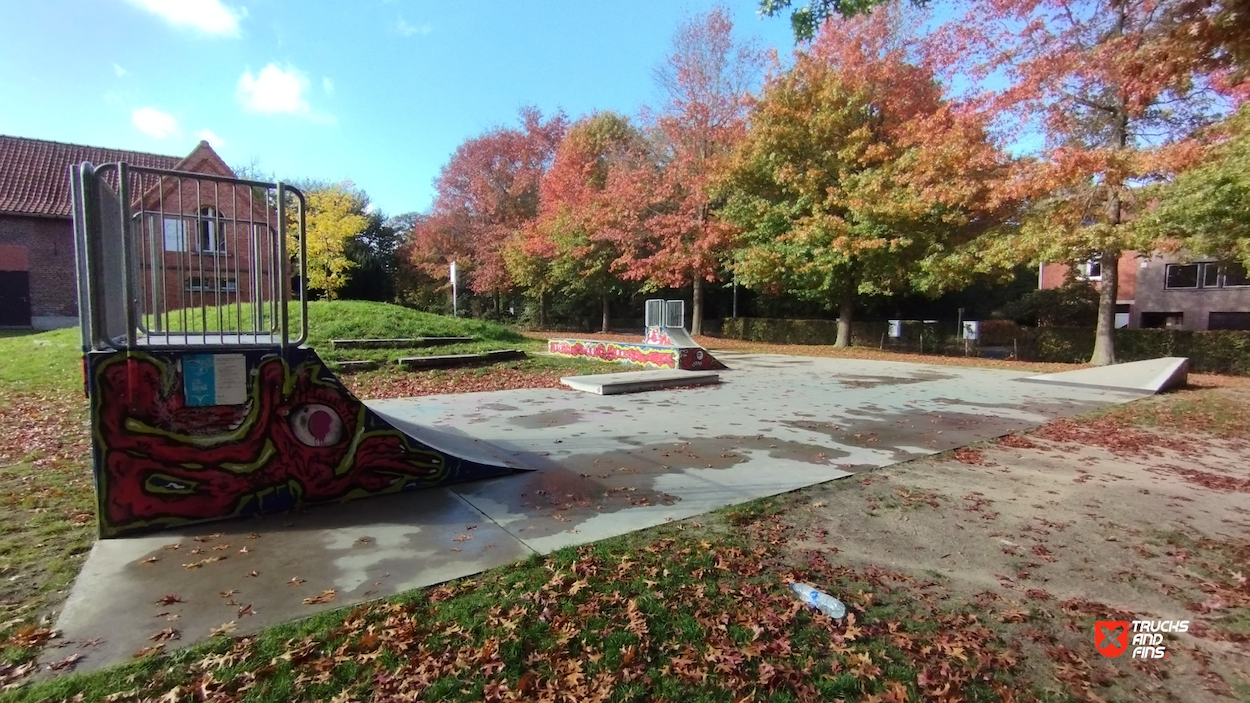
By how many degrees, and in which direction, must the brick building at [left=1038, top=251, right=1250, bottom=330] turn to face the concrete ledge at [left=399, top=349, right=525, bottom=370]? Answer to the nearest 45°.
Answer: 0° — it already faces it

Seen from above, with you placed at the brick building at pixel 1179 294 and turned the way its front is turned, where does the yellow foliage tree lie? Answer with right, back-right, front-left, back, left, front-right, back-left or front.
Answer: front-right

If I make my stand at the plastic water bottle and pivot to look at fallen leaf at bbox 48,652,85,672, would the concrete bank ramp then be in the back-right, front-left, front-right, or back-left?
back-right

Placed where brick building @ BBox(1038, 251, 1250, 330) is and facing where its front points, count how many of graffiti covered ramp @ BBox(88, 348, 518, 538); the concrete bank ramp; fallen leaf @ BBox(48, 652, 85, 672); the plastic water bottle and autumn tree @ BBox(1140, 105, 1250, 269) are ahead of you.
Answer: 5

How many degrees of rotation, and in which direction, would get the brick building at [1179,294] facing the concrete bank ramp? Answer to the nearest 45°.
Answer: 0° — it already faces it

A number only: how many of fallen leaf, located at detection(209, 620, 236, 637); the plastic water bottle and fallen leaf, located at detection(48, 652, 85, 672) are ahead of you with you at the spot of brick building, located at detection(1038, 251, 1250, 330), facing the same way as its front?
3

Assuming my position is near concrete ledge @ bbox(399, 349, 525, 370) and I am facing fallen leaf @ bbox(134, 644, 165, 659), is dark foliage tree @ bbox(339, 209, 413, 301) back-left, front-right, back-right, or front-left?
back-right

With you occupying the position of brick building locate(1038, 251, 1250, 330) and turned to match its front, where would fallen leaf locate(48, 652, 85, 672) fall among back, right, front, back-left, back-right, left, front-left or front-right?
front

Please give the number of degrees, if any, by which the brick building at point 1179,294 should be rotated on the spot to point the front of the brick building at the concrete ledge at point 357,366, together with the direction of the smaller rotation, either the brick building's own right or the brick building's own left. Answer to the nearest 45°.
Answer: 0° — it already faces it

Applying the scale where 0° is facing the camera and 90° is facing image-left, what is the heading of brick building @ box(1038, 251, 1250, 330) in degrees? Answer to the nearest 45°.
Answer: approximately 0°

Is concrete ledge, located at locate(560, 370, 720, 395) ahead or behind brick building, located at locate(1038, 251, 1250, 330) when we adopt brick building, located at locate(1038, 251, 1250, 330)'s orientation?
ahead

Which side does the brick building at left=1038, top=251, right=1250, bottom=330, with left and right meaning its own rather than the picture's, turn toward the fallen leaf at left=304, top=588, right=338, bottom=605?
front

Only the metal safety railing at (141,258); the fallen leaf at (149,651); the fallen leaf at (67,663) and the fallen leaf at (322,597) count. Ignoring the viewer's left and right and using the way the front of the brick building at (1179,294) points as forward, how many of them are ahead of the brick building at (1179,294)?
4

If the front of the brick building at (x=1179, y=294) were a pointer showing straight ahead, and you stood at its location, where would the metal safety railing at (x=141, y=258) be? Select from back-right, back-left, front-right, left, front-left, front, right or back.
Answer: front

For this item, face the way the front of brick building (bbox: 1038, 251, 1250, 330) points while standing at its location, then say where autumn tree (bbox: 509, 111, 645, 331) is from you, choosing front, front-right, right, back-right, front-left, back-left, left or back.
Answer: front-right

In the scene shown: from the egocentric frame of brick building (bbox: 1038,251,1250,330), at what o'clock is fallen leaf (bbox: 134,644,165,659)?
The fallen leaf is roughly at 12 o'clock from the brick building.

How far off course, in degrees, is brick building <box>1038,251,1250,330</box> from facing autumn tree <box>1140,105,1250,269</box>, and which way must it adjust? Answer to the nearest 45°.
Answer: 0° — it already faces it

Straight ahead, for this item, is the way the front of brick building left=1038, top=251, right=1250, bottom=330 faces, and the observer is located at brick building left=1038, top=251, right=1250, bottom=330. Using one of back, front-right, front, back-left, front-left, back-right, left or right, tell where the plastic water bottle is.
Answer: front

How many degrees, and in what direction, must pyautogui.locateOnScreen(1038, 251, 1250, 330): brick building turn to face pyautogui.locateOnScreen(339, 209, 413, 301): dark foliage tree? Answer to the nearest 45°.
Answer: approximately 45° to its right
